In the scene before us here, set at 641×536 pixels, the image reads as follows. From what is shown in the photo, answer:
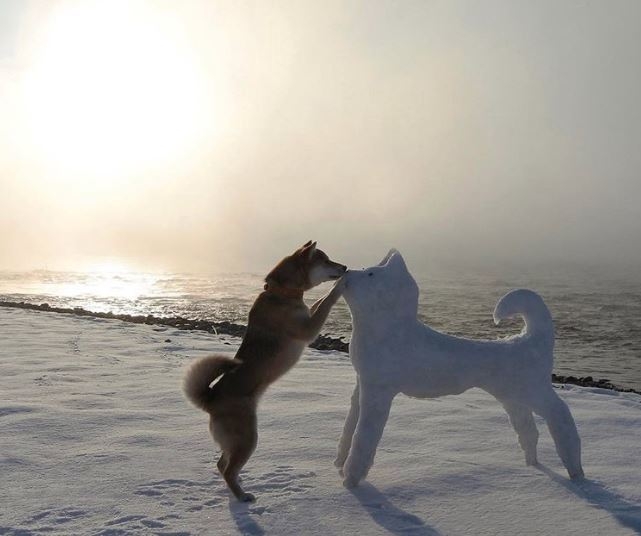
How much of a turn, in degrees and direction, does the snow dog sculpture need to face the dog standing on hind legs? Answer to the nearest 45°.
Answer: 0° — it already faces it

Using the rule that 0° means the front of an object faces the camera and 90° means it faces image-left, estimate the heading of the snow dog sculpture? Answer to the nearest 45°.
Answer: approximately 90°
